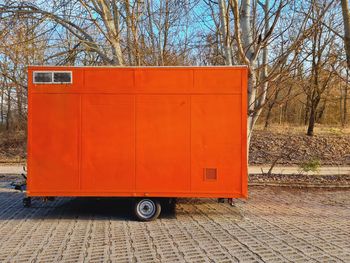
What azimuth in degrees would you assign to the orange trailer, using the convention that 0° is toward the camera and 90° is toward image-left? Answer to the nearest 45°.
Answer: approximately 90°

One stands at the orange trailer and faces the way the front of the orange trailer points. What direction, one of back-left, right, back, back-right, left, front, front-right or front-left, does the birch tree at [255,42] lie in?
back-right
